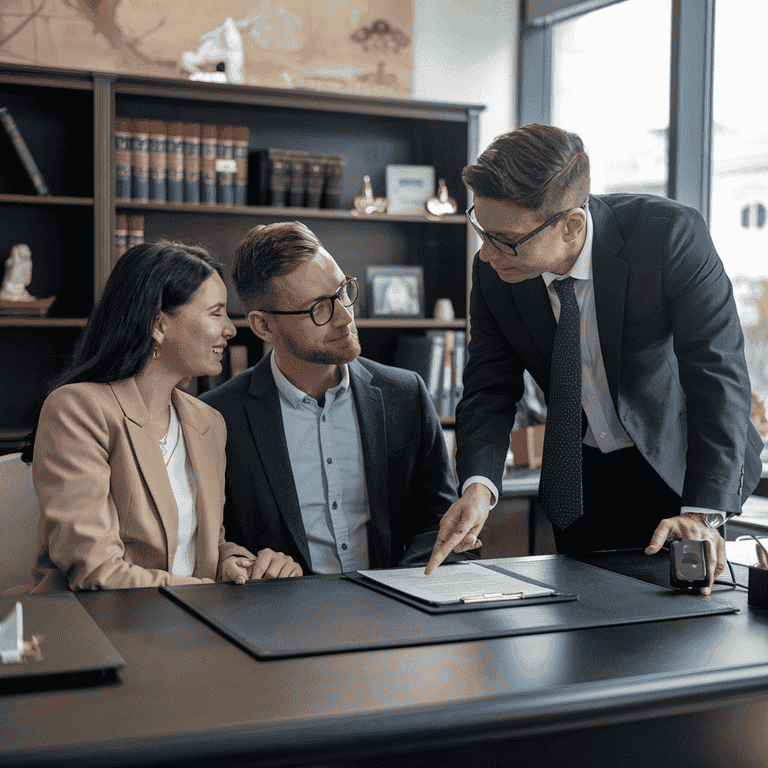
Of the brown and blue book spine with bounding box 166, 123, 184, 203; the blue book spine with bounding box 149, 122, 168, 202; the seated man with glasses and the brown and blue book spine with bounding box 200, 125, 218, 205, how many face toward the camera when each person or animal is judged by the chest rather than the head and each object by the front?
4

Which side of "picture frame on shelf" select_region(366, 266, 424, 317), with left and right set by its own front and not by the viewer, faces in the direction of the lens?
front

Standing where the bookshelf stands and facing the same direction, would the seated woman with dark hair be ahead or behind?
ahead

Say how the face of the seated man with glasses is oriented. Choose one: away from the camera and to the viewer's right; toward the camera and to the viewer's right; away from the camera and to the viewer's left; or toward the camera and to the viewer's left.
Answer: toward the camera and to the viewer's right

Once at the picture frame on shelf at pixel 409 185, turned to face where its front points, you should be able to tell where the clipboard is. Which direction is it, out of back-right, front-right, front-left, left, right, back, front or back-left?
front

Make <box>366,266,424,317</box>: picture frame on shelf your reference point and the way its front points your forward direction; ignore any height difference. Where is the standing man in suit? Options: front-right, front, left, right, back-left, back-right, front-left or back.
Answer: front

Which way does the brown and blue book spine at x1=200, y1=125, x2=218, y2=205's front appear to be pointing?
toward the camera

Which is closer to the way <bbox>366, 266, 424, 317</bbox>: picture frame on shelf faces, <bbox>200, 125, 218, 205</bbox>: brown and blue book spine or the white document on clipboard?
the white document on clipboard

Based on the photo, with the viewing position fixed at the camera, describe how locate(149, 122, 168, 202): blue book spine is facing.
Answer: facing the viewer

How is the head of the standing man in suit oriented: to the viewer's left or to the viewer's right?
to the viewer's left

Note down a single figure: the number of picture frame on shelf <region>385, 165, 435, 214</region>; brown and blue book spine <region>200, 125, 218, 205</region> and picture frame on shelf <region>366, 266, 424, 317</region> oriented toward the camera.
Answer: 3
